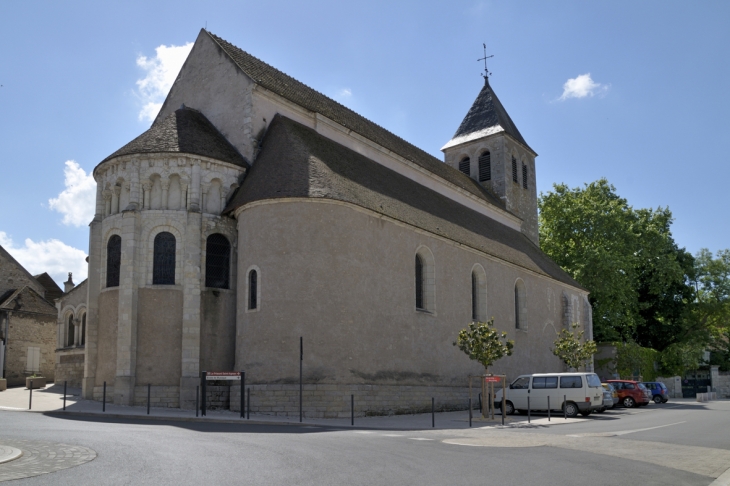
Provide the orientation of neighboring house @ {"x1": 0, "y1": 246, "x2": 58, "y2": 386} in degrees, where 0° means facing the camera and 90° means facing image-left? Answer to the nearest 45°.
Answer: approximately 0°

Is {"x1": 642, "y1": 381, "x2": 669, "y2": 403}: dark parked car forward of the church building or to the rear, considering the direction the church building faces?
forward

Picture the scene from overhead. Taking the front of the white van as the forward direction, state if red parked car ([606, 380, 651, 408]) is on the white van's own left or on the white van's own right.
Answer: on the white van's own right

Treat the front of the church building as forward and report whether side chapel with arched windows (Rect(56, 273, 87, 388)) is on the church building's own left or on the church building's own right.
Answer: on the church building's own left

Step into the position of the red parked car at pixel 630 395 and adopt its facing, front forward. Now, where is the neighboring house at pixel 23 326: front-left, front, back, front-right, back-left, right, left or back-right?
front-left
